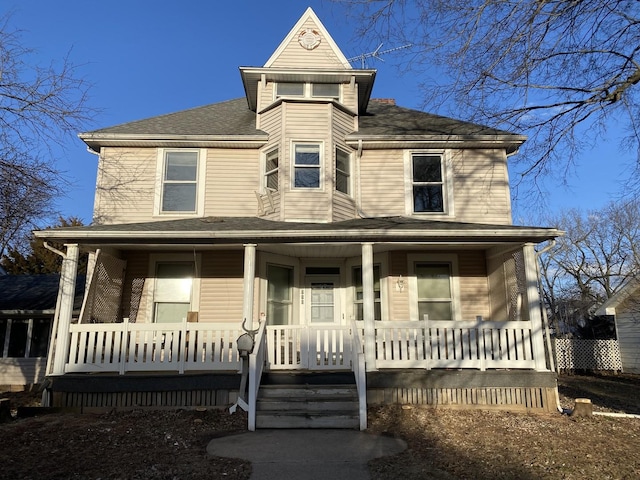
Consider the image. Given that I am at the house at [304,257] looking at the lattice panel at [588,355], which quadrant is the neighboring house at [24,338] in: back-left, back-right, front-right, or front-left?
back-left

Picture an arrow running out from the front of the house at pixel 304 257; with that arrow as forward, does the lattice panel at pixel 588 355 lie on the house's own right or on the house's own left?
on the house's own left

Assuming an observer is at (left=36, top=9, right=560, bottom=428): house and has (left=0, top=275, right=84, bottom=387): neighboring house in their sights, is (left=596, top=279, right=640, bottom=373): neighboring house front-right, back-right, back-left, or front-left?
back-right

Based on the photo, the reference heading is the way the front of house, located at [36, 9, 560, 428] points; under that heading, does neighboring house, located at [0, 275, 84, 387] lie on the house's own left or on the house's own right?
on the house's own right

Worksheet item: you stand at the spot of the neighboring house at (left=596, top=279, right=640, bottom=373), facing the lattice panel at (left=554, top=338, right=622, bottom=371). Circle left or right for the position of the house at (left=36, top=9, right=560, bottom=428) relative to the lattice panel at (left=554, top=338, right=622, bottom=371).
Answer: left

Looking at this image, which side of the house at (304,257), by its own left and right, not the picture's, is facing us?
front

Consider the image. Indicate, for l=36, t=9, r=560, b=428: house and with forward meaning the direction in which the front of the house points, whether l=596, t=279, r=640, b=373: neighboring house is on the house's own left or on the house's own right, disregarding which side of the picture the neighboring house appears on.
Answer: on the house's own left
